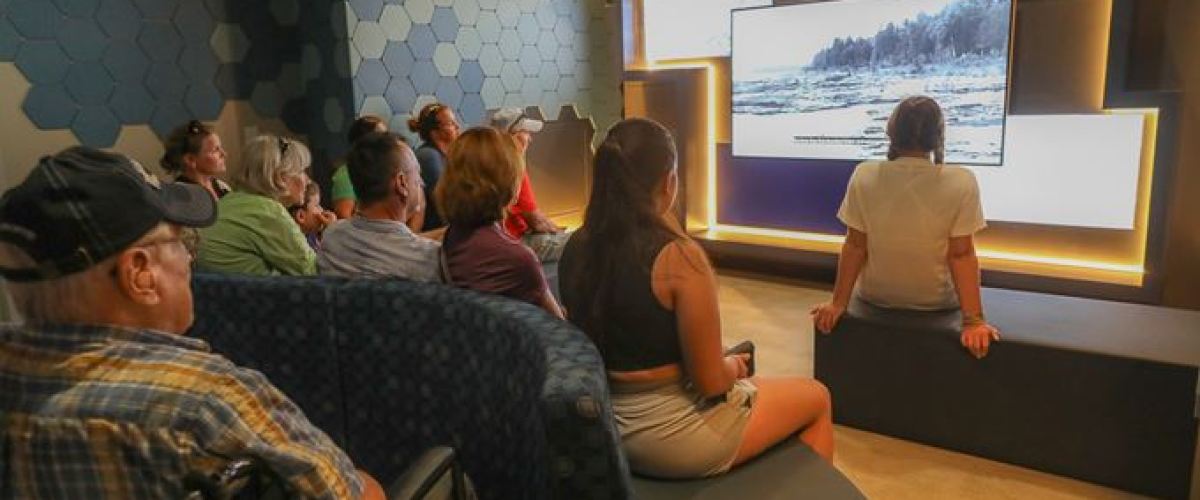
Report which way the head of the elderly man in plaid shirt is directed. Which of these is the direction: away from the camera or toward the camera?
away from the camera

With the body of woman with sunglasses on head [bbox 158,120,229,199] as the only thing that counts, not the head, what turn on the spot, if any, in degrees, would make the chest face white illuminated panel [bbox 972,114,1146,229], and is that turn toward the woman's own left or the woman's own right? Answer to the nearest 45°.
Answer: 0° — they already face it

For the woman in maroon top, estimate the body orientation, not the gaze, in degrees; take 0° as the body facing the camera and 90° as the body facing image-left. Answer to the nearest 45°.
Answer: approximately 225°

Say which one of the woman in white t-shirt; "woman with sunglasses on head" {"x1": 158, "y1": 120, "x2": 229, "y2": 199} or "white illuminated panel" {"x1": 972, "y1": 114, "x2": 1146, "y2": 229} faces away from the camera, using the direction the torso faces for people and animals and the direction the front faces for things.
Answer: the woman in white t-shirt

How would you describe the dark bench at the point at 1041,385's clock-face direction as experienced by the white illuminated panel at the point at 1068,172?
The dark bench is roughly at 12 o'clock from the white illuminated panel.

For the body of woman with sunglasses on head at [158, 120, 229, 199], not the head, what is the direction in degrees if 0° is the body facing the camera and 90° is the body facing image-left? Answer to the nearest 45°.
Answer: approximately 270°

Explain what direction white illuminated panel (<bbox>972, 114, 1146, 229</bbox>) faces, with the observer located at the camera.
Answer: facing the viewer

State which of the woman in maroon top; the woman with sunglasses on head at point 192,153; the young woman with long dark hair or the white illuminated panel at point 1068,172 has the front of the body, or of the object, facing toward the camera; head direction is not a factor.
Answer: the white illuminated panel

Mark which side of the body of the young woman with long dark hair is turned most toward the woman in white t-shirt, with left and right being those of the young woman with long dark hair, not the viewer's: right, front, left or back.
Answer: front

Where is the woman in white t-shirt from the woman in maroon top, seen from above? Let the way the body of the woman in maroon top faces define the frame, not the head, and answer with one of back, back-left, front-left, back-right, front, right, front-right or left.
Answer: front-right

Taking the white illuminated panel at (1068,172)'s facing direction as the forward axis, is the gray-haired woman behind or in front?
in front

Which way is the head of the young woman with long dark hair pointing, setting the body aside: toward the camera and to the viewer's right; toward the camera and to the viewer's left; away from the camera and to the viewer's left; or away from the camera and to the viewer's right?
away from the camera and to the viewer's right

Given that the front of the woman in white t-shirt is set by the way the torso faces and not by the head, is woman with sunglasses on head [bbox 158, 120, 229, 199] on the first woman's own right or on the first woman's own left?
on the first woman's own left

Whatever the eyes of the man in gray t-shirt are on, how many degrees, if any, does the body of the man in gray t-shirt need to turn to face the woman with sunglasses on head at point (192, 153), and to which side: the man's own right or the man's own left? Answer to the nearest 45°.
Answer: approximately 90° to the man's own left

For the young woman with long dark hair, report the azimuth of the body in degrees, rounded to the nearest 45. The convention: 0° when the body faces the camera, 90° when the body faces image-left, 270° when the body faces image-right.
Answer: approximately 225°

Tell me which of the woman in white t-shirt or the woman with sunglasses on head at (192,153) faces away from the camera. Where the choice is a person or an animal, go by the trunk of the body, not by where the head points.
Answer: the woman in white t-shirt

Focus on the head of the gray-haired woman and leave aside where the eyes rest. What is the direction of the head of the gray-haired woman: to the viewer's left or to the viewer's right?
to the viewer's right

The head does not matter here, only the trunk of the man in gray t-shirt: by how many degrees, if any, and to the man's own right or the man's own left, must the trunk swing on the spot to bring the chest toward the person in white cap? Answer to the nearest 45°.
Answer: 0° — they already face them

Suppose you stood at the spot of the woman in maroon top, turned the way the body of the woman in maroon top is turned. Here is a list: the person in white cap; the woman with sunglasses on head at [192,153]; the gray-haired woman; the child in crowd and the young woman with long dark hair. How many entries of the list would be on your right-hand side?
1
